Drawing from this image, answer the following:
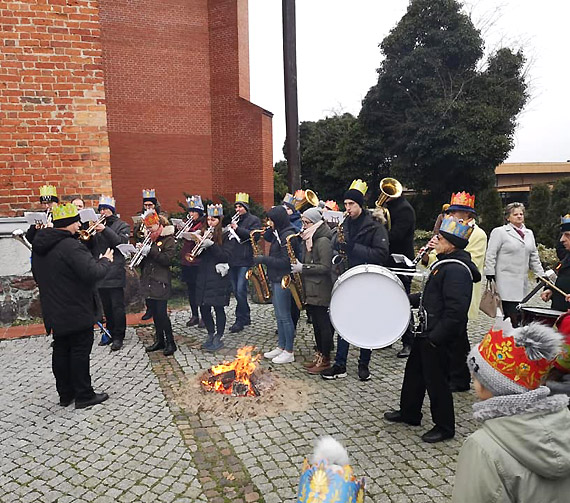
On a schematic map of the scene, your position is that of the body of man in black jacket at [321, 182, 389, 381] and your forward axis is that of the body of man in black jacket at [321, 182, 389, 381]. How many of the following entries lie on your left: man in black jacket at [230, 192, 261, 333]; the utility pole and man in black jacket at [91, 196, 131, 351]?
0

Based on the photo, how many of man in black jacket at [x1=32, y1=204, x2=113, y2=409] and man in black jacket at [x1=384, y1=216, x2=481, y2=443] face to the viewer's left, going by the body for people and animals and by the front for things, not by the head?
1

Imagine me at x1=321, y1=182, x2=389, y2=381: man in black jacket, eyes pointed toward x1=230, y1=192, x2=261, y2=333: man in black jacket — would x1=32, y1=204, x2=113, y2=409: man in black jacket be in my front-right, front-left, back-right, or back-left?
front-left

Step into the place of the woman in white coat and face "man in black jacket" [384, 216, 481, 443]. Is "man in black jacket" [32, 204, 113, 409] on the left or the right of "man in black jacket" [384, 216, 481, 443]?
right

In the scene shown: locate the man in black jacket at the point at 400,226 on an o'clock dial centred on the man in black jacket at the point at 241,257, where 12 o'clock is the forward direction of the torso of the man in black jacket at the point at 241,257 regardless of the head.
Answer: the man in black jacket at the point at 400,226 is roughly at 9 o'clock from the man in black jacket at the point at 241,257.

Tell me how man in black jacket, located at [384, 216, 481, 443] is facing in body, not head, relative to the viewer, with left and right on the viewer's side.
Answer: facing to the left of the viewer

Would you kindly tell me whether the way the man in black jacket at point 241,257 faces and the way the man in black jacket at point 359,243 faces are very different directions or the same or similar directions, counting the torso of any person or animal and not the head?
same or similar directions

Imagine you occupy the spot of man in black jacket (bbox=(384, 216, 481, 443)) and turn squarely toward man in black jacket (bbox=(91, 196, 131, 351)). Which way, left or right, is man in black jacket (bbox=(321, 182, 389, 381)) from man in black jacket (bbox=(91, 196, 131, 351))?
right

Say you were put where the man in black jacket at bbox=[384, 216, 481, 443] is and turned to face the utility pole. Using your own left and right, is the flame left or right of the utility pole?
left

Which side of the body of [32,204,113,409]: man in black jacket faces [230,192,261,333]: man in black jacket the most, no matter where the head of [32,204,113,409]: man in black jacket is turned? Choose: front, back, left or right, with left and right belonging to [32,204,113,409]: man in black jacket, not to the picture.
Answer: front

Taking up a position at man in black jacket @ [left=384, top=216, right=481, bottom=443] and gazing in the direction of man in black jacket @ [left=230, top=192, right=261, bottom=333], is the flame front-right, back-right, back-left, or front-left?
front-left

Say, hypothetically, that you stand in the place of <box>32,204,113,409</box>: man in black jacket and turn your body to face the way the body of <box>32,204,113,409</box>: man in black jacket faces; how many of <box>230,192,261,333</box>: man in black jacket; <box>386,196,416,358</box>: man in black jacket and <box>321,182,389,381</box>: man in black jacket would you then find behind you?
0

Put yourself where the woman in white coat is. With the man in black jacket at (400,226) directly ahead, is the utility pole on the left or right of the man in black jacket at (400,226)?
right

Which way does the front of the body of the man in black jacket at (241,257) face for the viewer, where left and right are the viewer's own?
facing the viewer and to the left of the viewer

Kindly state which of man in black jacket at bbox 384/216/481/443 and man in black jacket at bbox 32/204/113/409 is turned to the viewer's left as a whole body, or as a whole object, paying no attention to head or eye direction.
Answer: man in black jacket at bbox 384/216/481/443

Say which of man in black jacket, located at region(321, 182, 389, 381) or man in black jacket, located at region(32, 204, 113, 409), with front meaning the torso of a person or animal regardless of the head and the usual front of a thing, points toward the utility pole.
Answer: man in black jacket, located at region(32, 204, 113, 409)
